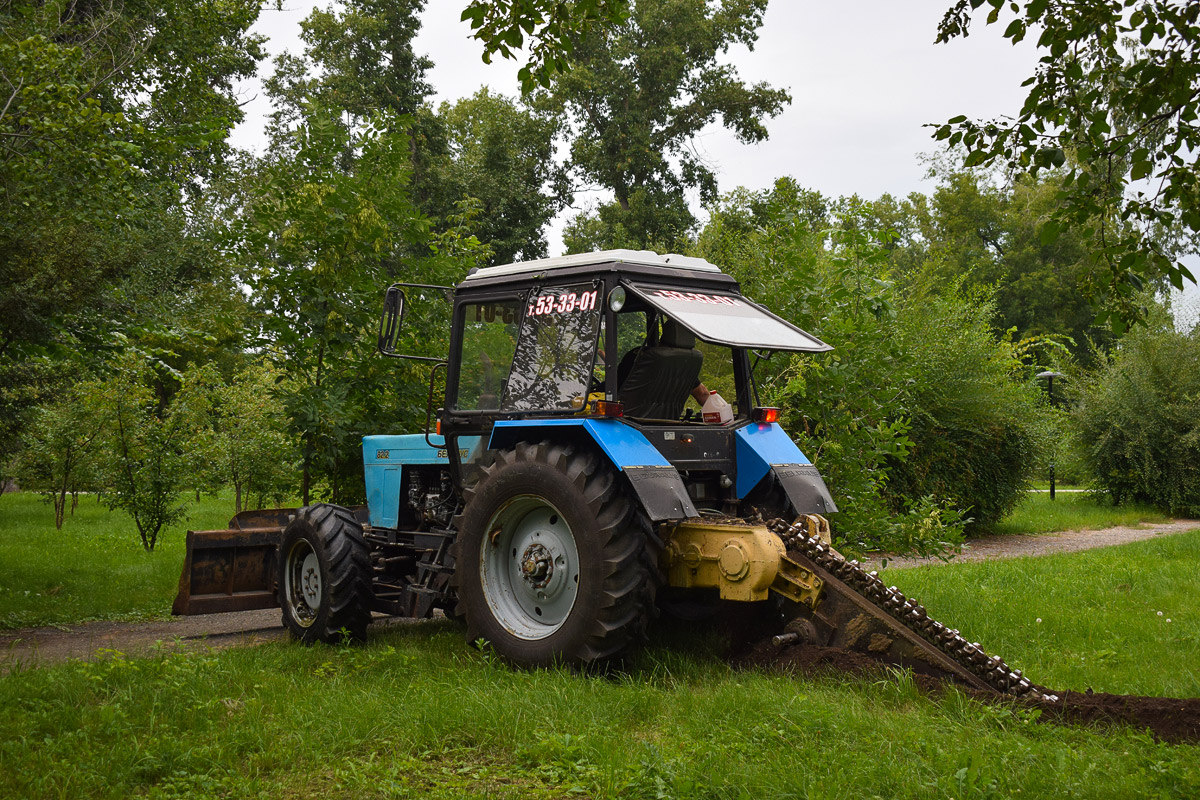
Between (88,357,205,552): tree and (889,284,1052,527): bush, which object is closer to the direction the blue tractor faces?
the tree

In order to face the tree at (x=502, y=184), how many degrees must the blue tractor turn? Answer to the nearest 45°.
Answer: approximately 45° to its right

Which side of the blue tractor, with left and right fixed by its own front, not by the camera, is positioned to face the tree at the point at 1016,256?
right

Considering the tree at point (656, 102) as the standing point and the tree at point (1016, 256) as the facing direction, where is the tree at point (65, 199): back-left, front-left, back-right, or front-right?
back-right

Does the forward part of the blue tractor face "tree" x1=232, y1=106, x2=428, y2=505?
yes

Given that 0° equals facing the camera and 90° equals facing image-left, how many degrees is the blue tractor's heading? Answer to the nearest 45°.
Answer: approximately 135°

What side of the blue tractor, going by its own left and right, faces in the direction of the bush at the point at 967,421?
right

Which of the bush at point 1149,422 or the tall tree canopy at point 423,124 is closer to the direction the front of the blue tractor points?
the tall tree canopy

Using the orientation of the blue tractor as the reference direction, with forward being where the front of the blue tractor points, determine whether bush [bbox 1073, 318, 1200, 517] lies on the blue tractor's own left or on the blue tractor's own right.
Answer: on the blue tractor's own right
